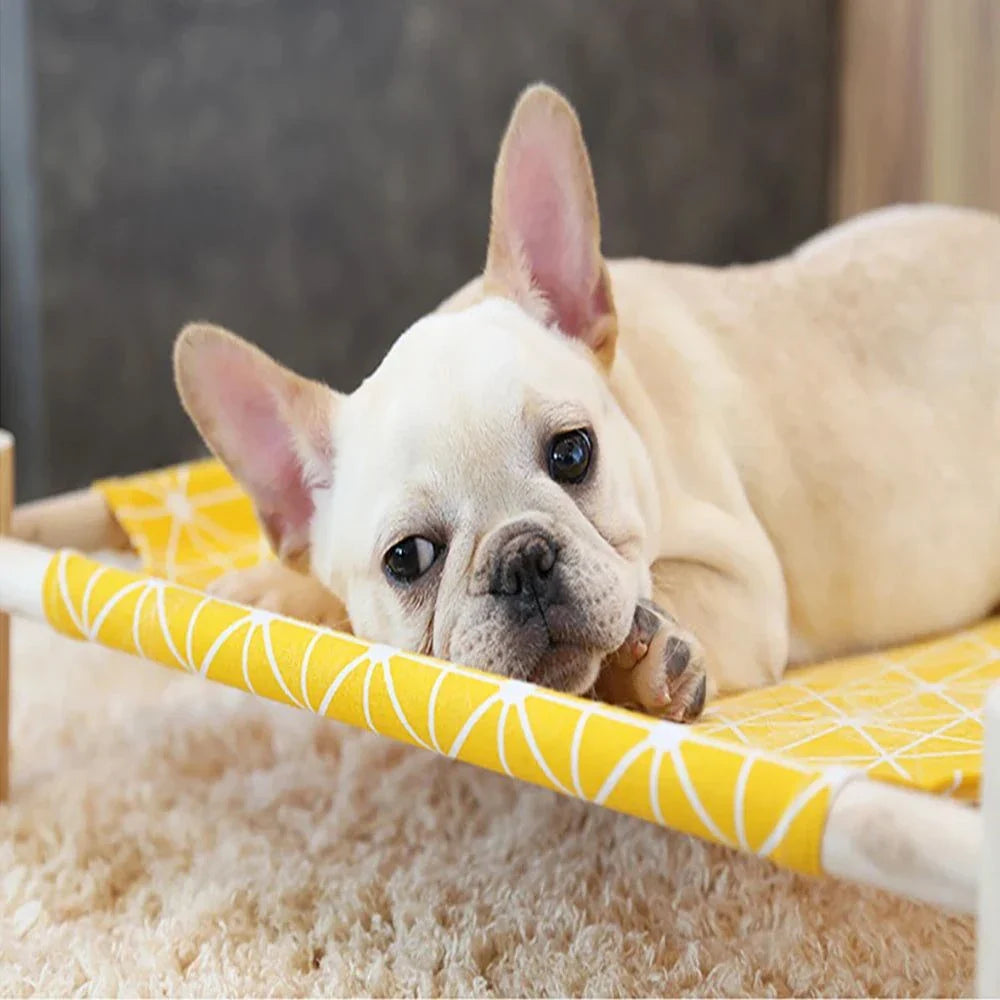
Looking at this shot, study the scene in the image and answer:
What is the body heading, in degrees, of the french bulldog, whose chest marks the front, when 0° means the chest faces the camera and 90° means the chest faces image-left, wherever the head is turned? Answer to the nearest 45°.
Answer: approximately 45°
